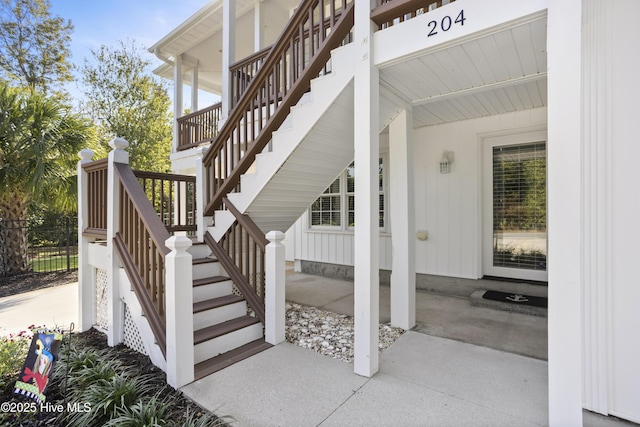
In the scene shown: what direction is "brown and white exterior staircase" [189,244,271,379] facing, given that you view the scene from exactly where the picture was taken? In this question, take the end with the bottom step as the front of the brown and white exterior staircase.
facing the viewer and to the right of the viewer

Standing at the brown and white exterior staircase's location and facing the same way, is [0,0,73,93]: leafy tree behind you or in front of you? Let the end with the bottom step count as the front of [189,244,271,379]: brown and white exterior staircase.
behind

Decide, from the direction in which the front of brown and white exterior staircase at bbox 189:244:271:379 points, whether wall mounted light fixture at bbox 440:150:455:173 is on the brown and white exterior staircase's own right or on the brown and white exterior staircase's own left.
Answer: on the brown and white exterior staircase's own left

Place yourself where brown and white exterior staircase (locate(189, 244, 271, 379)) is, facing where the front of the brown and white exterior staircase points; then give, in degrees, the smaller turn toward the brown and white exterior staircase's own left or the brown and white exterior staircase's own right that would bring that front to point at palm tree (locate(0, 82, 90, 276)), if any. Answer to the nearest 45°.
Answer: approximately 180°

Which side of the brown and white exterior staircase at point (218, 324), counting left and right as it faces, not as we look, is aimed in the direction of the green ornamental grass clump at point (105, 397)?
right

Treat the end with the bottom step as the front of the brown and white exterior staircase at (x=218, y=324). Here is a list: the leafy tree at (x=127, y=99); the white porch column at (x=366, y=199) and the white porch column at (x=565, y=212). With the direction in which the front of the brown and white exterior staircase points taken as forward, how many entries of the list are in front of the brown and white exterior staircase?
2

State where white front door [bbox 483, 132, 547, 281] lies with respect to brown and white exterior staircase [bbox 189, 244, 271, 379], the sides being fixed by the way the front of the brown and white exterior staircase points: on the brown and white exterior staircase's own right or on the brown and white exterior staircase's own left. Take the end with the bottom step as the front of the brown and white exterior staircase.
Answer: on the brown and white exterior staircase's own left
